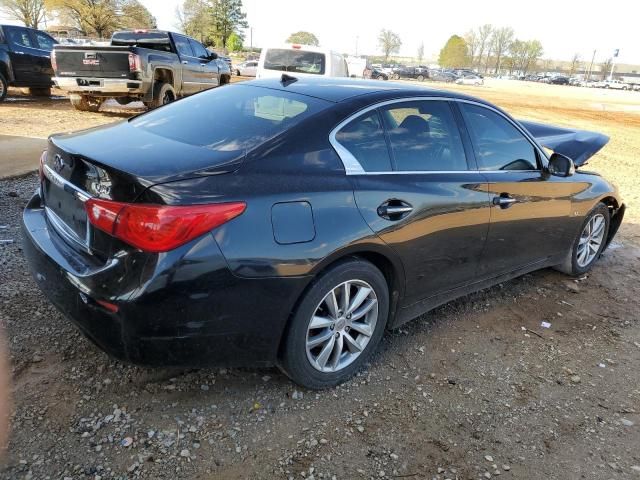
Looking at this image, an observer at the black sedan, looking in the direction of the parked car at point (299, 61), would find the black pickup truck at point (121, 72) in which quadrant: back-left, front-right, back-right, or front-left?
front-left

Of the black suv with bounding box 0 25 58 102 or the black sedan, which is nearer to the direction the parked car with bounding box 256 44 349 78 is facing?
the black suv

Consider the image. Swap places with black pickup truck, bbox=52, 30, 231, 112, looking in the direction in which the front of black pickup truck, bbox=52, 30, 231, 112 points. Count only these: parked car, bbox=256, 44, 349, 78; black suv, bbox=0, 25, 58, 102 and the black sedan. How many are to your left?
1

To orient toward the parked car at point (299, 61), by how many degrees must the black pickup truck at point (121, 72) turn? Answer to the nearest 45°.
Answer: approximately 45° to its right

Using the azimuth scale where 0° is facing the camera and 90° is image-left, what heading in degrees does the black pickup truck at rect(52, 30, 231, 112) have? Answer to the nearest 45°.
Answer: approximately 225°

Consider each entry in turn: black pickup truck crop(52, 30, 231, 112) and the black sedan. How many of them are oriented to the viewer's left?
0

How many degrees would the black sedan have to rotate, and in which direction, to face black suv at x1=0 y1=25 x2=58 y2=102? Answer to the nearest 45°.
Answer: approximately 90° to its left

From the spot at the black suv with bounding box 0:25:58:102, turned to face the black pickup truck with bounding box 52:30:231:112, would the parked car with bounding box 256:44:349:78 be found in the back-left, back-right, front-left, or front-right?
front-left

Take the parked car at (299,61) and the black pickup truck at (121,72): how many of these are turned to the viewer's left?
0

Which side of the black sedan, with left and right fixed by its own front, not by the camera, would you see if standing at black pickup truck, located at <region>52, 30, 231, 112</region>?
left

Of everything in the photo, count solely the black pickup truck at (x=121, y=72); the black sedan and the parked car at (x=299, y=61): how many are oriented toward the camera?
0

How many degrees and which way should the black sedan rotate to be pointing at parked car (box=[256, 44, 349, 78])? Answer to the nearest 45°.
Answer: approximately 45° to its left

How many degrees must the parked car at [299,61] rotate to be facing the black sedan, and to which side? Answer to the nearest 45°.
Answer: approximately 180°

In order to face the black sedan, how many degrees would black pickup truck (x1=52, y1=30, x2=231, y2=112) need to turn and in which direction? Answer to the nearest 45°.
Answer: approximately 135° to its right

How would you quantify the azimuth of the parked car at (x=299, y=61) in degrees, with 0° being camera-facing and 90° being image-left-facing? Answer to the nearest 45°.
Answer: approximately 180°

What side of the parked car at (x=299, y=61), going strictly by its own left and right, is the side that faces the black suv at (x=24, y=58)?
left
